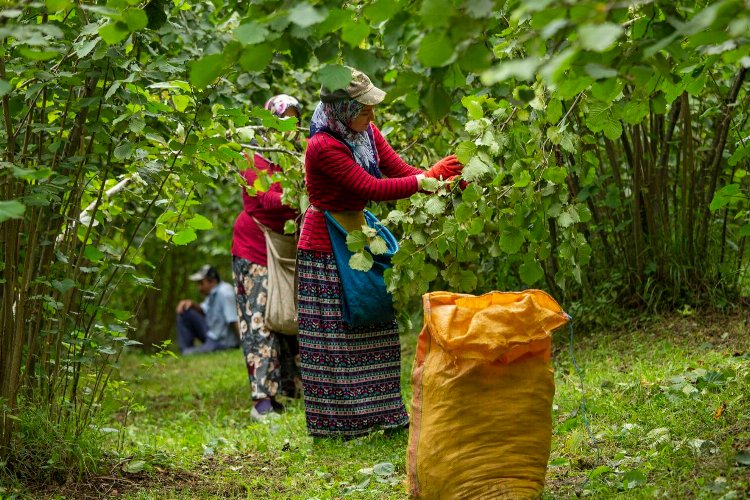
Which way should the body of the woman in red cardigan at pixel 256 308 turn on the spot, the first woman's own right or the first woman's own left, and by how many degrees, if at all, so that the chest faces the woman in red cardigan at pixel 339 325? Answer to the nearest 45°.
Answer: approximately 90° to the first woman's own right

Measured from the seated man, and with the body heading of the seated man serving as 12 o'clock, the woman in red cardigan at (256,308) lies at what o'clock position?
The woman in red cardigan is roughly at 9 o'clock from the seated man.

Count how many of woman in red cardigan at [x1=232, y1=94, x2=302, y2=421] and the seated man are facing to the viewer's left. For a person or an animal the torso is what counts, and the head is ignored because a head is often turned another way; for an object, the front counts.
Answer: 1

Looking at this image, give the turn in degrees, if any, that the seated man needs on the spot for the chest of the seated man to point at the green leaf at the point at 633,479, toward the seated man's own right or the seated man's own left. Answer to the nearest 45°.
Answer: approximately 90° to the seated man's own left

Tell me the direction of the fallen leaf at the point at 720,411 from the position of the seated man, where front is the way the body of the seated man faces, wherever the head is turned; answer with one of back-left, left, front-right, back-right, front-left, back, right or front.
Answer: left

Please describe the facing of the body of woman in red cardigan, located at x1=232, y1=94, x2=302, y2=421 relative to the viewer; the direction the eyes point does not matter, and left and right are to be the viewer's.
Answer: facing to the right of the viewer

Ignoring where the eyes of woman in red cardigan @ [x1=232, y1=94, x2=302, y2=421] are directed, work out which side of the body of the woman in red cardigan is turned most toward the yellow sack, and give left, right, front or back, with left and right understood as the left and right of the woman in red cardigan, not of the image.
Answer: right

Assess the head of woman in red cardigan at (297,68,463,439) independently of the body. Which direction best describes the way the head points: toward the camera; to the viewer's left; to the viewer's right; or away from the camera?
to the viewer's right

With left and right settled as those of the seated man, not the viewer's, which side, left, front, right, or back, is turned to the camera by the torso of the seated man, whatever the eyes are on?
left

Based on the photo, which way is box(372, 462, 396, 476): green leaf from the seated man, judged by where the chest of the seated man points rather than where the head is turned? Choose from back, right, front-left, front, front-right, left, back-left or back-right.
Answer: left

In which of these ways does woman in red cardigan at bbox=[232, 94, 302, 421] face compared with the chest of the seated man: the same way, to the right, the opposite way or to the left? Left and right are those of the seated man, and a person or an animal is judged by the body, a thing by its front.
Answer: the opposite way

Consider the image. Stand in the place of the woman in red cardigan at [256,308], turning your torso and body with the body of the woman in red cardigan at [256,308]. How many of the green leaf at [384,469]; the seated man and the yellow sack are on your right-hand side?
2
